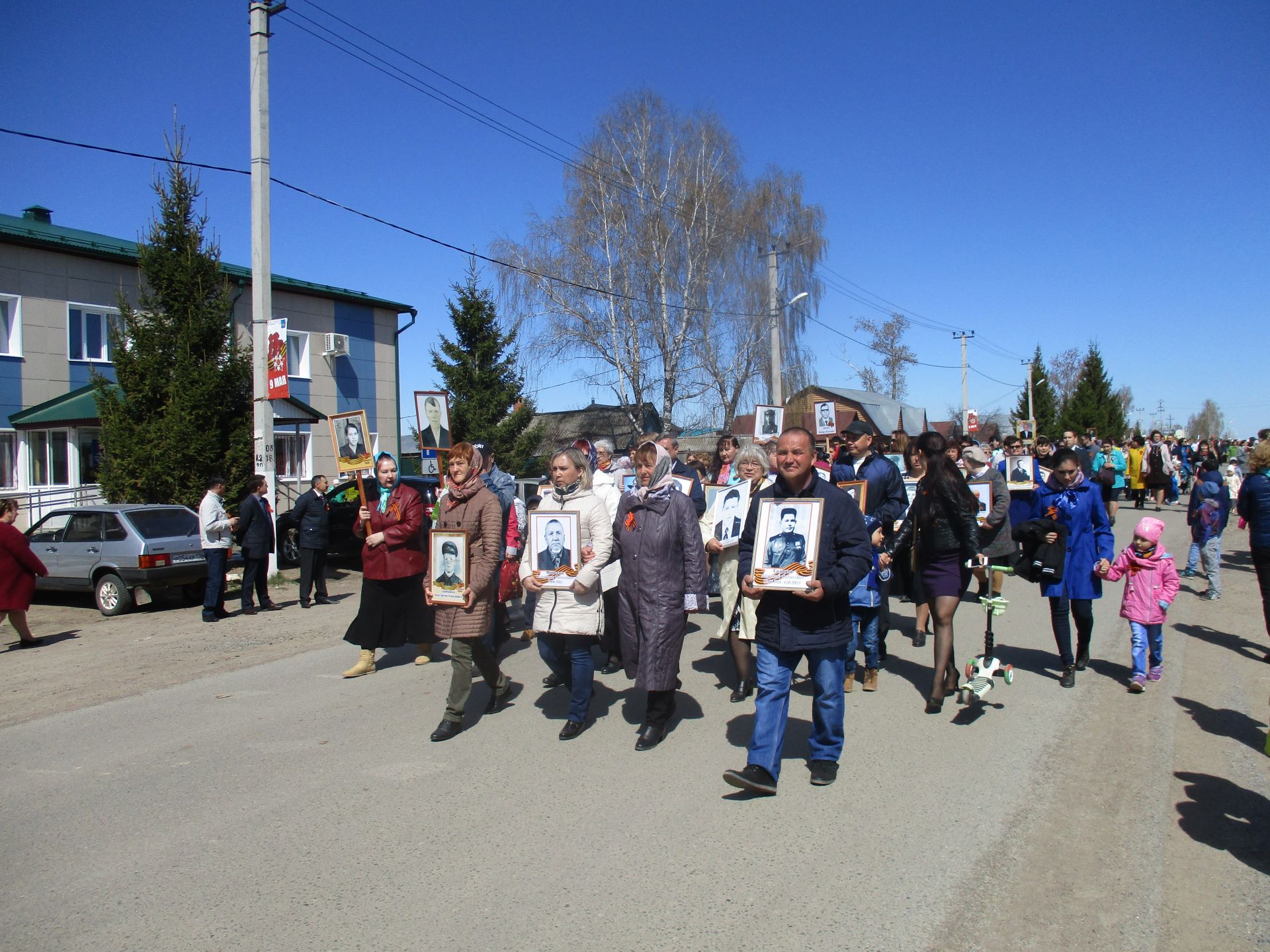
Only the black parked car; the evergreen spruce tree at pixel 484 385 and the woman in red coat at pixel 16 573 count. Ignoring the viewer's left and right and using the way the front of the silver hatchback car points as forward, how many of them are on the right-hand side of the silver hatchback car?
2

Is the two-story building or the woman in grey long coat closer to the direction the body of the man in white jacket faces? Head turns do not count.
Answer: the woman in grey long coat

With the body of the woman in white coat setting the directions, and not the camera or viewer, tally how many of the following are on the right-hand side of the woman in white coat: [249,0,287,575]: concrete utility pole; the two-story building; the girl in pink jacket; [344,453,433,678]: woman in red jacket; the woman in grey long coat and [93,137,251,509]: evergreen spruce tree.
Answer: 4

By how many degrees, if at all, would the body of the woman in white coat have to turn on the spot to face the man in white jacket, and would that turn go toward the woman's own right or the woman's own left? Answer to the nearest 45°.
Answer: approximately 90° to the woman's own right

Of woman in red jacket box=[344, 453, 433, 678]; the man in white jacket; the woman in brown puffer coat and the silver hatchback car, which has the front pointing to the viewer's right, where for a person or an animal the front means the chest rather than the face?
the man in white jacket

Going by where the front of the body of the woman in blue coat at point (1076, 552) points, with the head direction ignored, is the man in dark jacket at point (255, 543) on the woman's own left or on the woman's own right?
on the woman's own right

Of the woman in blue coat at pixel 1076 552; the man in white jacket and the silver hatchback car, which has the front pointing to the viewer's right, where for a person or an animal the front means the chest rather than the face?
the man in white jacket

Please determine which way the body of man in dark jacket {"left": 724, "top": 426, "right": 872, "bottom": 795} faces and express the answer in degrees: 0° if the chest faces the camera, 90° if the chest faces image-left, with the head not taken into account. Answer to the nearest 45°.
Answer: approximately 45°

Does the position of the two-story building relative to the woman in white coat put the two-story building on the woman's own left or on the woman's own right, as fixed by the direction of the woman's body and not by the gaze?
on the woman's own right

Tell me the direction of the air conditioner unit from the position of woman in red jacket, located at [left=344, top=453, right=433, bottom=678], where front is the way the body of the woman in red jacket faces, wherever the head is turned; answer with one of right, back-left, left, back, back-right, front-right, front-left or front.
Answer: back-right

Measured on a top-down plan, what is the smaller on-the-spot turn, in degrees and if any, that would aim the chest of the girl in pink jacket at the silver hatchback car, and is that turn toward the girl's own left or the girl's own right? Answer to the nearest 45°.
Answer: approximately 90° to the girl's own right

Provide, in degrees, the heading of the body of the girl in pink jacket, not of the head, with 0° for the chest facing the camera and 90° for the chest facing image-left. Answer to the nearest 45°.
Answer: approximately 0°
